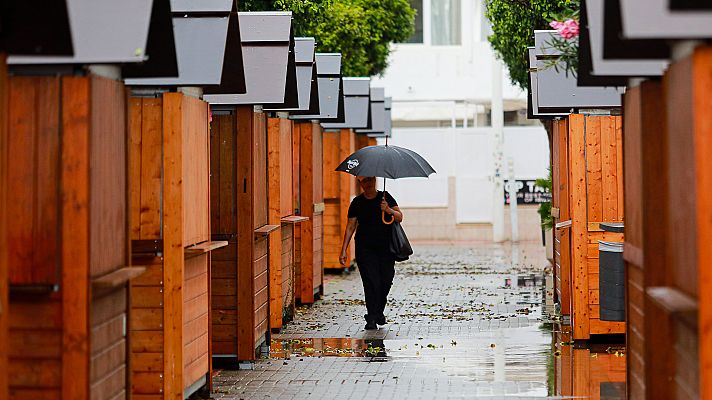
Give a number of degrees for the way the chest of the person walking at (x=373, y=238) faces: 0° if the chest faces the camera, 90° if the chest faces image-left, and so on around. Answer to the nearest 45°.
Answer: approximately 0°

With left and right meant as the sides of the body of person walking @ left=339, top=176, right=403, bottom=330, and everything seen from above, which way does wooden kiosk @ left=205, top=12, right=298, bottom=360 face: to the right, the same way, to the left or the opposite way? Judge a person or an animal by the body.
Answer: to the left

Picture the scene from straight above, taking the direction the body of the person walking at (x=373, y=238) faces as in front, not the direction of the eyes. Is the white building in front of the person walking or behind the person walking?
behind

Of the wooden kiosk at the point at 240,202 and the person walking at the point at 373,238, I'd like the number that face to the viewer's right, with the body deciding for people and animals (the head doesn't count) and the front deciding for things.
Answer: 1

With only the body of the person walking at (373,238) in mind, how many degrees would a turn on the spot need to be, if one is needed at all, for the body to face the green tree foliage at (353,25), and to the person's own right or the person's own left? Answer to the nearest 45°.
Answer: approximately 180°

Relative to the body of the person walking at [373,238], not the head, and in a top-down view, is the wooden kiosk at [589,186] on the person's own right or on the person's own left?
on the person's own left

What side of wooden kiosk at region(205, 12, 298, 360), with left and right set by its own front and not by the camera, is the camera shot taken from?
right
